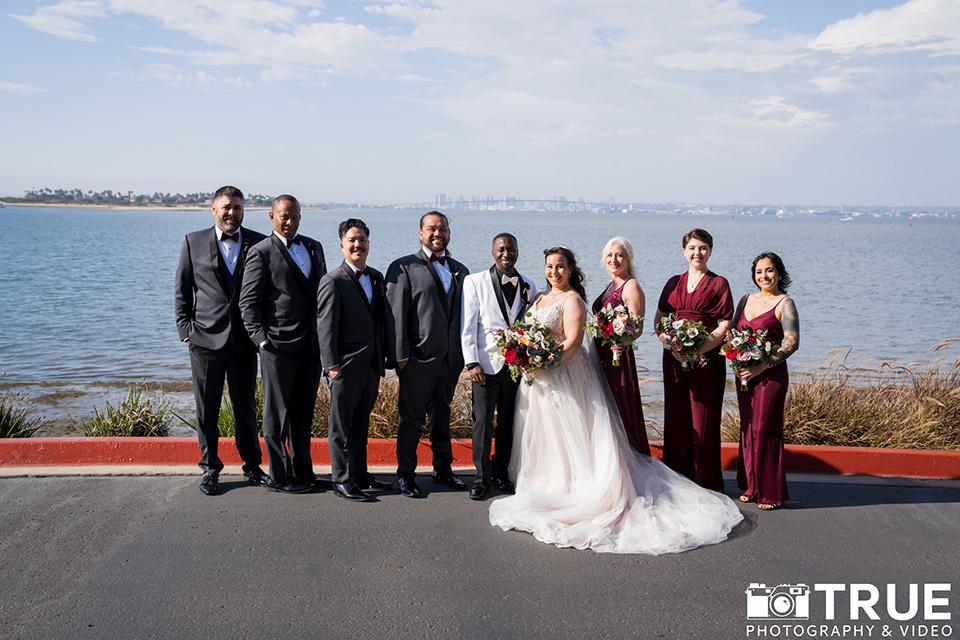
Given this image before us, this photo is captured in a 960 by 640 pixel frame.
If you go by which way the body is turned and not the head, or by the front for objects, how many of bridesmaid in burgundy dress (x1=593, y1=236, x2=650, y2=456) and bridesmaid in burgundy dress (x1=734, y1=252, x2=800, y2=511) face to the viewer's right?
0

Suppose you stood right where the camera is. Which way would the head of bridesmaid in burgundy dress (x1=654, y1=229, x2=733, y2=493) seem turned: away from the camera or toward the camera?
toward the camera

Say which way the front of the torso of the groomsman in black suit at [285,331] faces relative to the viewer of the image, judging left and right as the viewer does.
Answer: facing the viewer and to the right of the viewer

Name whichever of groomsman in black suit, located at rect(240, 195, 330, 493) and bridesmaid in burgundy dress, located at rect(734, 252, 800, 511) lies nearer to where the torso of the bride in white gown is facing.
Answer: the groomsman in black suit

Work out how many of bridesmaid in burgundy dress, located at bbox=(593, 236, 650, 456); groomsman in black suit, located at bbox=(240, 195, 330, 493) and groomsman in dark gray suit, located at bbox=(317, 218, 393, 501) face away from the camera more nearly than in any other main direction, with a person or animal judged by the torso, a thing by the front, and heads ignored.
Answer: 0

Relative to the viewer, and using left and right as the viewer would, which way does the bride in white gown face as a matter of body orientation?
facing the viewer and to the left of the viewer

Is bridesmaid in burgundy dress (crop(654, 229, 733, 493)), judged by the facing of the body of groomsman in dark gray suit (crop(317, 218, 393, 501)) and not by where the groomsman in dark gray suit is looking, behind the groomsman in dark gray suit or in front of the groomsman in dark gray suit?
in front

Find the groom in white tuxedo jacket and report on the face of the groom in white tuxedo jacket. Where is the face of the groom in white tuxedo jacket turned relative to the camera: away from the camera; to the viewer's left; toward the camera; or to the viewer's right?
toward the camera

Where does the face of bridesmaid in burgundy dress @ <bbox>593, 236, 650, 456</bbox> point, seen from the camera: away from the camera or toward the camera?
toward the camera

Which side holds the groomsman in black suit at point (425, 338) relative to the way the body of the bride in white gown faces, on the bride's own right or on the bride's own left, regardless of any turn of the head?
on the bride's own right
